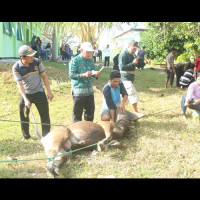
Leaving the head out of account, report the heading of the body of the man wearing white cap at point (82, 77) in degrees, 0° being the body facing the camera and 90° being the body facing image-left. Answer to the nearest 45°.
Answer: approximately 315°

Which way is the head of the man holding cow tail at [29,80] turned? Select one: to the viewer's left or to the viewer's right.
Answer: to the viewer's right

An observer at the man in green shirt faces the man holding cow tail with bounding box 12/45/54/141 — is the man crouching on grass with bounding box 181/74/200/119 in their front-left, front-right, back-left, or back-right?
back-left

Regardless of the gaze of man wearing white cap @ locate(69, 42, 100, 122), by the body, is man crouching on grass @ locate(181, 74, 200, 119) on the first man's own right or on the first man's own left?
on the first man's own left

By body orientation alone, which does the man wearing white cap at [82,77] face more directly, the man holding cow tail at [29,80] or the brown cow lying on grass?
the brown cow lying on grass

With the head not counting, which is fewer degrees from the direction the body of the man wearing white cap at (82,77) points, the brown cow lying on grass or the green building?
the brown cow lying on grass
